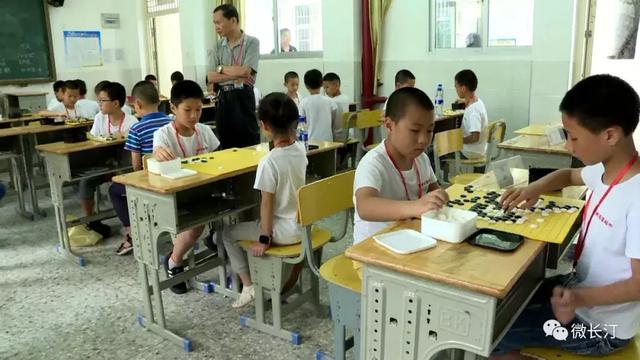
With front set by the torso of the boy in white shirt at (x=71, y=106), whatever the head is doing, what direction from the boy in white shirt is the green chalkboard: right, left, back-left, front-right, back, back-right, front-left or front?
back

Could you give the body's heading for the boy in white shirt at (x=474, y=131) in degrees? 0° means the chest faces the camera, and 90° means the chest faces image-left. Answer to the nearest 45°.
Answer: approximately 90°

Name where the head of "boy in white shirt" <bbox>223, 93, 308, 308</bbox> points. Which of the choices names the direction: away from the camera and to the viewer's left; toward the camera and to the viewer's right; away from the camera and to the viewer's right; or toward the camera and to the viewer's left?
away from the camera and to the viewer's left

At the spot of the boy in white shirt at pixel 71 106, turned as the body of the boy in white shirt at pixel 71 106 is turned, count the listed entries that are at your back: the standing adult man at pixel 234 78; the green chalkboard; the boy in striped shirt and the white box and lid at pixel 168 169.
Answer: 1

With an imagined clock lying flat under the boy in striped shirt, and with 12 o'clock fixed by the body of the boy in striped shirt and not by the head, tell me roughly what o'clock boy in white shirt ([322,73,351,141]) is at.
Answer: The boy in white shirt is roughly at 3 o'clock from the boy in striped shirt.

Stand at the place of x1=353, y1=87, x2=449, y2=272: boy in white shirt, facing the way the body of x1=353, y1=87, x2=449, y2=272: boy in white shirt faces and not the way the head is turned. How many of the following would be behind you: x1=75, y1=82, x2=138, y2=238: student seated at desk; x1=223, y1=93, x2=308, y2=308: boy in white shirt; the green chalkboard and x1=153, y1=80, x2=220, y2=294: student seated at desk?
4

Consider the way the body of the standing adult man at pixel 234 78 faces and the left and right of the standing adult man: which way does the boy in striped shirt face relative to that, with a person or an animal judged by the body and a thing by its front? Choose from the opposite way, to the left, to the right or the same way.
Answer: to the right

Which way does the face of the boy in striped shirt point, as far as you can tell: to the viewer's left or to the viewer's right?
to the viewer's left

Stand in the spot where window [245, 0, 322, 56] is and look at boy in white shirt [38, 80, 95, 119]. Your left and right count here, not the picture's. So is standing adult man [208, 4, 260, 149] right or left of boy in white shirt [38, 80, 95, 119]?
left

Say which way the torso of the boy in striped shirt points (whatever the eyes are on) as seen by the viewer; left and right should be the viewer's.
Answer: facing away from the viewer and to the left of the viewer

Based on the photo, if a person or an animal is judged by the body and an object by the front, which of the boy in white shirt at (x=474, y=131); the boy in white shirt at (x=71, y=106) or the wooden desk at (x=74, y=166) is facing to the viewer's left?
the boy in white shirt at (x=474, y=131)

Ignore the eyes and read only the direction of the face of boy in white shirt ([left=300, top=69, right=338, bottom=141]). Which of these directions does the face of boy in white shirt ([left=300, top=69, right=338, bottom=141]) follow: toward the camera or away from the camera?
away from the camera
